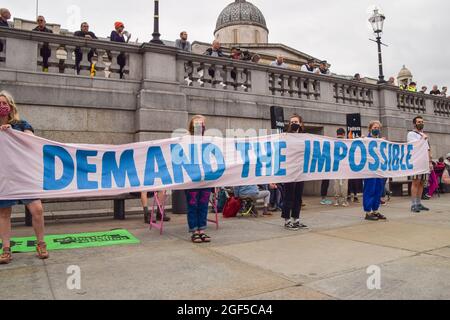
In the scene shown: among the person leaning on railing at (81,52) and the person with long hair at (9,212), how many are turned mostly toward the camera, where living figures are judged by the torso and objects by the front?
2

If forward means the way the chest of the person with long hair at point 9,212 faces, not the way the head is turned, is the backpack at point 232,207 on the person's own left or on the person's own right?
on the person's own left

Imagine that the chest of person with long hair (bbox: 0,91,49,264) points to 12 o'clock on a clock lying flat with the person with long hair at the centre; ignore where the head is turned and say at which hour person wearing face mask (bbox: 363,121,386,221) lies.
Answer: The person wearing face mask is roughly at 9 o'clock from the person with long hair.

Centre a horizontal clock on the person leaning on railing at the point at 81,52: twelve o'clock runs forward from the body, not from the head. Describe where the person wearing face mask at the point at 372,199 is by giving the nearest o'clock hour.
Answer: The person wearing face mask is roughly at 10 o'clock from the person leaning on railing.

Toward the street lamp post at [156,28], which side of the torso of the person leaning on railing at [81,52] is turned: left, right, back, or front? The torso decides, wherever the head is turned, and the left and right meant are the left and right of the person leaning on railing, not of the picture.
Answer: left

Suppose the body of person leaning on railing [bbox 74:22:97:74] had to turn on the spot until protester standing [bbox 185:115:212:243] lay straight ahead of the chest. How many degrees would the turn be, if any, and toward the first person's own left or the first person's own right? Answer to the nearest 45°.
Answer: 0° — they already face them

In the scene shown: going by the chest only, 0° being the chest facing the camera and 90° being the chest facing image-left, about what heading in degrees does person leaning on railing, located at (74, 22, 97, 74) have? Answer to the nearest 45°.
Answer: approximately 0°
